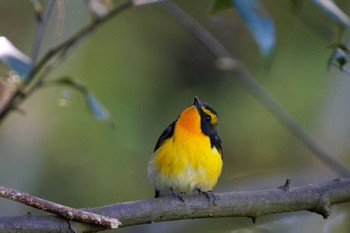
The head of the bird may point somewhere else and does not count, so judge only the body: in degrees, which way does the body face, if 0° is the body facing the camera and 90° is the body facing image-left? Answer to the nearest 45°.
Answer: approximately 0°
